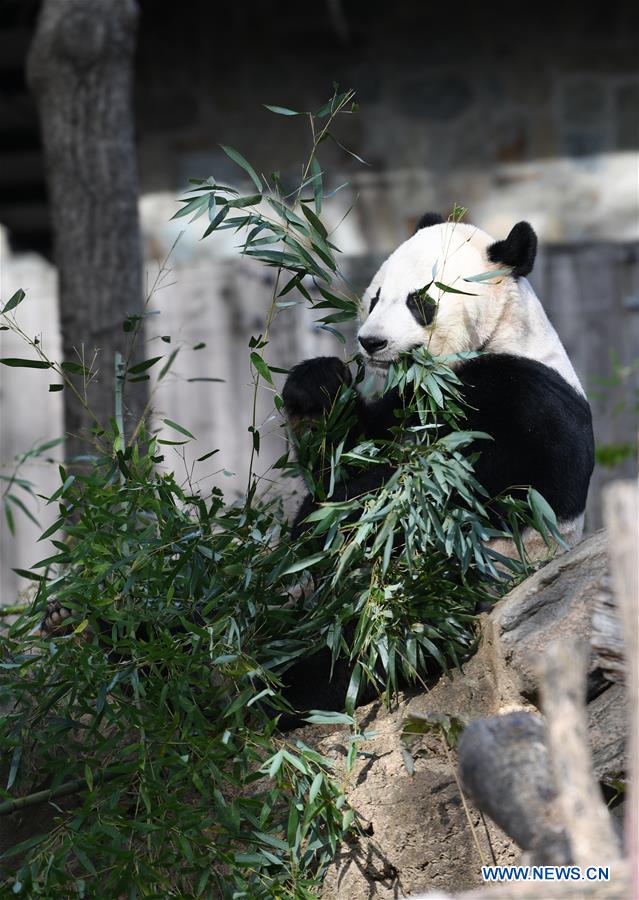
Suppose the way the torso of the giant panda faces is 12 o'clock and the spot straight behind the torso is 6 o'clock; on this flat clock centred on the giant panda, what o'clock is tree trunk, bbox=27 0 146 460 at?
The tree trunk is roughly at 3 o'clock from the giant panda.

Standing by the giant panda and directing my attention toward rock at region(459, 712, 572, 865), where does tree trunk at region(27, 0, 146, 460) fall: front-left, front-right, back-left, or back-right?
back-right

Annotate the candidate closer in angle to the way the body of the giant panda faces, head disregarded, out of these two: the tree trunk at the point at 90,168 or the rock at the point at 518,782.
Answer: the rock

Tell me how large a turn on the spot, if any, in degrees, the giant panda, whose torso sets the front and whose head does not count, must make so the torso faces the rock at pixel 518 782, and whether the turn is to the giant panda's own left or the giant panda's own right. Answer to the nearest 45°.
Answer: approximately 45° to the giant panda's own left

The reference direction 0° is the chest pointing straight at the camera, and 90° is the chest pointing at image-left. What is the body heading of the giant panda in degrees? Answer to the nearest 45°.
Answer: approximately 45°
